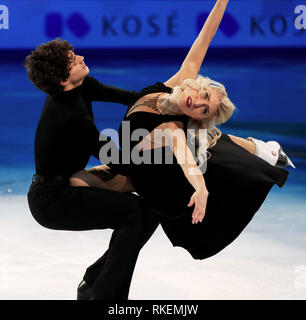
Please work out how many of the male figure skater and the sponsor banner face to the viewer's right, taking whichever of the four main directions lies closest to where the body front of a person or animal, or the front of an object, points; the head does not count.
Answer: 1

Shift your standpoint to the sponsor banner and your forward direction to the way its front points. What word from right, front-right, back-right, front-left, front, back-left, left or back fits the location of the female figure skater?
front

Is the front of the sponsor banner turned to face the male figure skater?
yes

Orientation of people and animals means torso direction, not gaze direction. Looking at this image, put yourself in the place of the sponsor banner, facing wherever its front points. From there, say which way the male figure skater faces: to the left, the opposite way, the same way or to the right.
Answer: to the left

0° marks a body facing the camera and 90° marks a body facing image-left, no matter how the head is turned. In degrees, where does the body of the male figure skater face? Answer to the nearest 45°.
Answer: approximately 270°

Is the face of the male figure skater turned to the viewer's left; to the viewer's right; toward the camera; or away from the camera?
to the viewer's right

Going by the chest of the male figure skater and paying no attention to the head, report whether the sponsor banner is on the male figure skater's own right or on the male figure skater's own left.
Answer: on the male figure skater's own left

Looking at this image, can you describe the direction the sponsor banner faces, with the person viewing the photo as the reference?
facing the viewer
